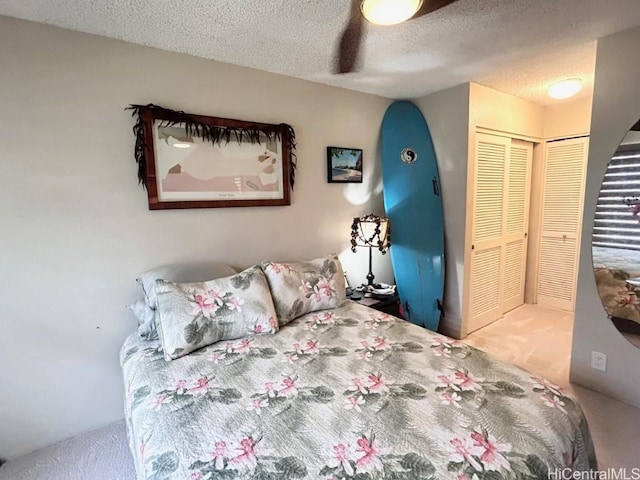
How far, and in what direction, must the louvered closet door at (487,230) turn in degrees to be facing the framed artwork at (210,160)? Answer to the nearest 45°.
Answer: approximately 90° to its right

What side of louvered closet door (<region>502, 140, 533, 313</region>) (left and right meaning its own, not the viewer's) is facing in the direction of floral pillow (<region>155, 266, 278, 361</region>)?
right

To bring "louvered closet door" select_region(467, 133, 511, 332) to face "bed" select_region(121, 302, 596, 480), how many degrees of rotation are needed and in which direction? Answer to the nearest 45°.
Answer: approximately 45° to its right

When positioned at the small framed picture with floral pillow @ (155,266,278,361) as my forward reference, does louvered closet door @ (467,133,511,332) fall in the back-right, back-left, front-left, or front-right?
back-left

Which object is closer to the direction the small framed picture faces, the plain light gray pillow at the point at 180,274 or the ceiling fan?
the ceiling fan

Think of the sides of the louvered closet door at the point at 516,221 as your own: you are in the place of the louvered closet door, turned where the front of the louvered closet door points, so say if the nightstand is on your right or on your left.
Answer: on your right

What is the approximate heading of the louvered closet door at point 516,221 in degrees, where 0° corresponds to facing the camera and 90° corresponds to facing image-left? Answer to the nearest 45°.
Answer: approximately 315°

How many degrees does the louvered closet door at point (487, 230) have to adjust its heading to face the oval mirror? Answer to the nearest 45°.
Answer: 0° — it already faces it

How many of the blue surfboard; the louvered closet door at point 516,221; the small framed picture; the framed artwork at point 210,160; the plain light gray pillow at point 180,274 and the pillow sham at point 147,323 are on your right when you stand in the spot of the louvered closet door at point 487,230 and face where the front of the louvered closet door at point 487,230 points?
5
